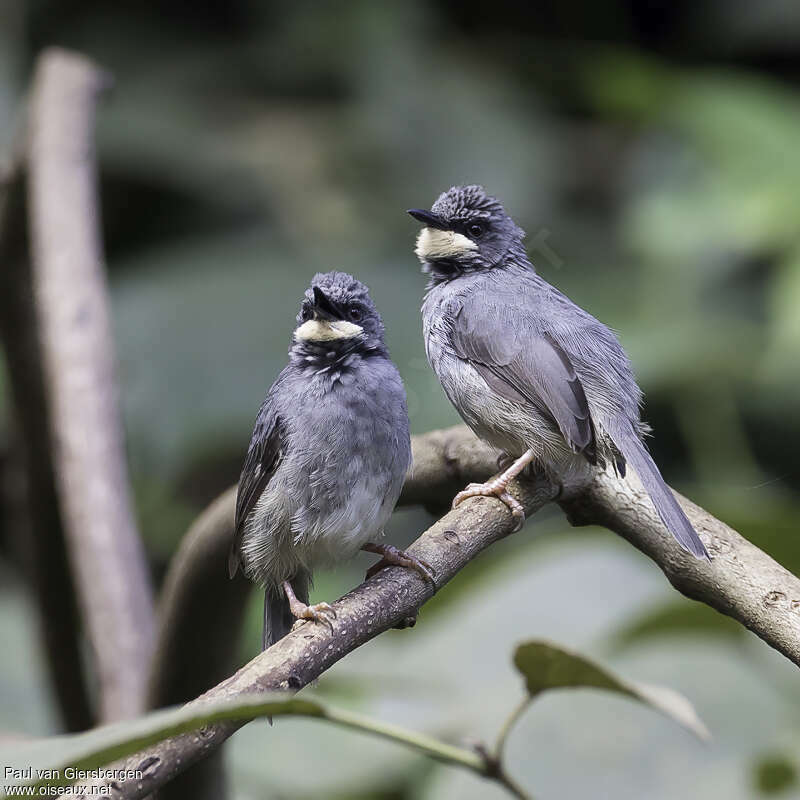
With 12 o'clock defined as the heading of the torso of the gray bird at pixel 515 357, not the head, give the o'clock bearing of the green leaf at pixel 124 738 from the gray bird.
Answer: The green leaf is roughly at 10 o'clock from the gray bird.

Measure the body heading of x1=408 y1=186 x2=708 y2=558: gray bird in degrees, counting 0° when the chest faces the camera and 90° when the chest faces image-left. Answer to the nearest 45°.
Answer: approximately 90°

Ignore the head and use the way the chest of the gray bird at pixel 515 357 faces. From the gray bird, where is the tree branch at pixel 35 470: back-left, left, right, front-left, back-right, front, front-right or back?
front-right
